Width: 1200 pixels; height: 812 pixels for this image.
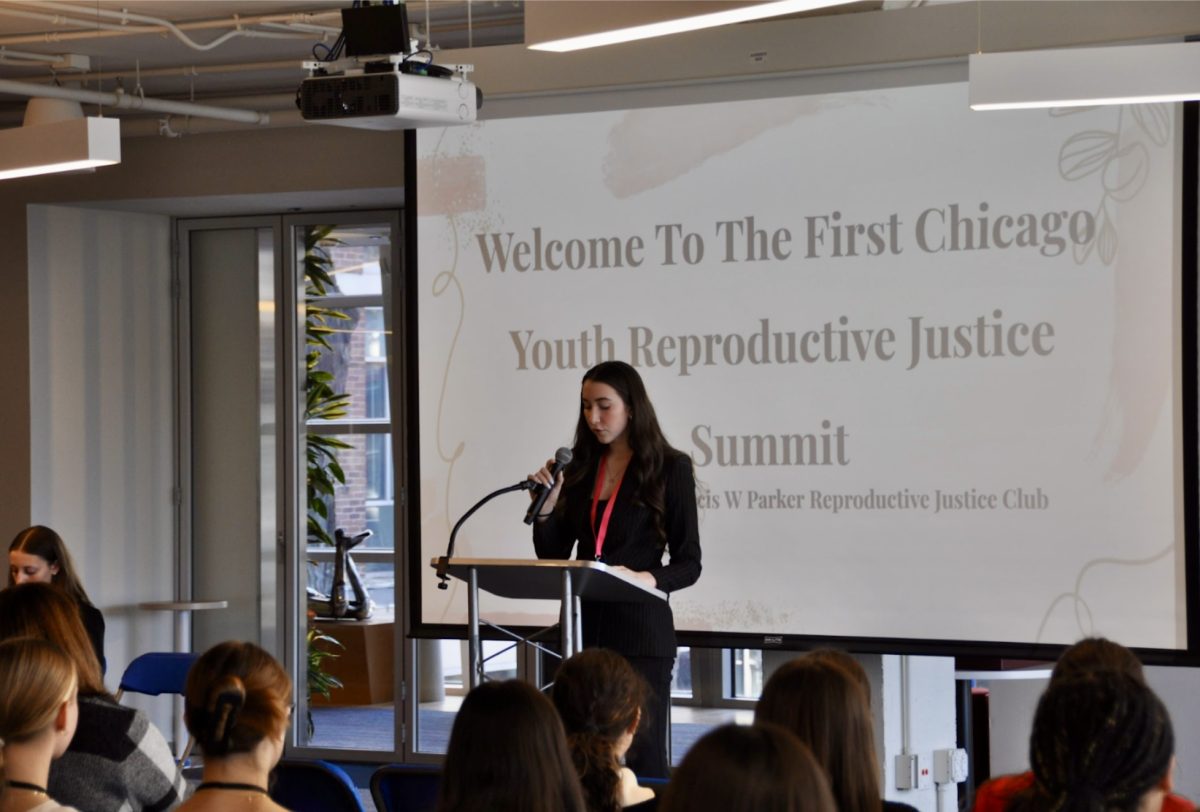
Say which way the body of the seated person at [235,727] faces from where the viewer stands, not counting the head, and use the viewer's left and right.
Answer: facing away from the viewer and to the right of the viewer

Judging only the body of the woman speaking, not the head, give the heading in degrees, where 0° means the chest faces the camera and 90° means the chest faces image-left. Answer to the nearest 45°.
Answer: approximately 45°

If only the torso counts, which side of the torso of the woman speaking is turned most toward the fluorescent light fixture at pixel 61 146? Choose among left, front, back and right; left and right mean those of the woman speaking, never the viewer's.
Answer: right

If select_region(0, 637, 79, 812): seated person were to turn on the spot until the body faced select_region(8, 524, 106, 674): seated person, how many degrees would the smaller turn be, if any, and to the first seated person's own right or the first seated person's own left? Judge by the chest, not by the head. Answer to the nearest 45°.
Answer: approximately 45° to the first seated person's own left

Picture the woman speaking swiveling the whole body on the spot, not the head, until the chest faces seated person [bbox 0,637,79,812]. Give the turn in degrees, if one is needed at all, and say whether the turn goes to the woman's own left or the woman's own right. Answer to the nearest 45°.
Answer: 0° — they already face them

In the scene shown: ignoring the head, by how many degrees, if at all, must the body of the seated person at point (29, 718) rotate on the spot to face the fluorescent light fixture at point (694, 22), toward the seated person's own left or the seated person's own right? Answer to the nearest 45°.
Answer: approximately 45° to the seated person's own right

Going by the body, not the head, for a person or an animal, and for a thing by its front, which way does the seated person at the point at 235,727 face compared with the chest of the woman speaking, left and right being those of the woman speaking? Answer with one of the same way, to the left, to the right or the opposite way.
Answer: the opposite way

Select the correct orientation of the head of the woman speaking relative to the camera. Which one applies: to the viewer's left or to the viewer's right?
to the viewer's left

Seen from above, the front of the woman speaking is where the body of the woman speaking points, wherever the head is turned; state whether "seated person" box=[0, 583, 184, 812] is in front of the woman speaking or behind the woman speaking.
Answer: in front

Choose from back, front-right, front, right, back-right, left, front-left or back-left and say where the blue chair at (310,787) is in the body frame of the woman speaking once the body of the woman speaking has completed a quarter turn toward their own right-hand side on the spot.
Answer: left

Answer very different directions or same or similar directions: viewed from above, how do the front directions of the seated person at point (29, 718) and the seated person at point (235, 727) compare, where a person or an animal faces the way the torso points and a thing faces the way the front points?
same or similar directions

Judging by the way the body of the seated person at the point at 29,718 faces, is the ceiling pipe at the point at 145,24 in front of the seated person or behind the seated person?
in front

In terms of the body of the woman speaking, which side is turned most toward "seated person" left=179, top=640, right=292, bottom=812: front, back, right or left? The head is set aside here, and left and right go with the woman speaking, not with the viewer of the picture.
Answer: front

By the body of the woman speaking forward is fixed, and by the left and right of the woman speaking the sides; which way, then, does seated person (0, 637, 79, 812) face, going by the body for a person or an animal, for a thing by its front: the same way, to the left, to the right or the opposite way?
the opposite way

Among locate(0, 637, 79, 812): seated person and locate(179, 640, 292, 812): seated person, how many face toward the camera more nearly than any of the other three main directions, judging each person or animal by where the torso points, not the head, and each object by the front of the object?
0

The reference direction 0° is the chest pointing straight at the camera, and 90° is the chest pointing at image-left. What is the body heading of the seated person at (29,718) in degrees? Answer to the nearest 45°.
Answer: approximately 225°
